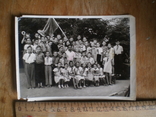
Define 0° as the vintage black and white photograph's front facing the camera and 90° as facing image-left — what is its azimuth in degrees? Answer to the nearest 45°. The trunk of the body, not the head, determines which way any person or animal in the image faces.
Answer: approximately 0°
